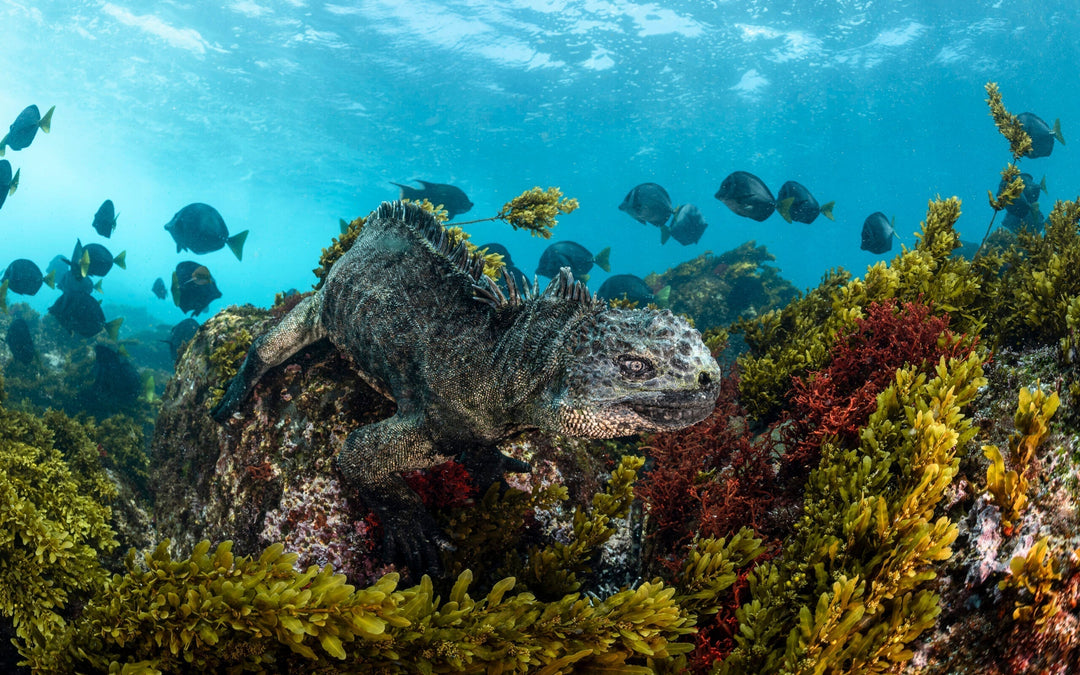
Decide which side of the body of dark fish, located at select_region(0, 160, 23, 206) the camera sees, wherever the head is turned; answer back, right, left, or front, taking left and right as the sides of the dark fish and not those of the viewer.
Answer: left

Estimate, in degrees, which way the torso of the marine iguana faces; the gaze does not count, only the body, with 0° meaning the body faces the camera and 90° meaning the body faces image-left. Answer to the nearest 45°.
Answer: approximately 315°

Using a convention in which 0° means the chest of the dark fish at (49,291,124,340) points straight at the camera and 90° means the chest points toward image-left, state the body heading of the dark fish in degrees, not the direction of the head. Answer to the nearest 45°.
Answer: approximately 90°

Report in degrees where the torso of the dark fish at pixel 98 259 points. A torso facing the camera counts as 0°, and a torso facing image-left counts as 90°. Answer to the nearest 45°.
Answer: approximately 90°

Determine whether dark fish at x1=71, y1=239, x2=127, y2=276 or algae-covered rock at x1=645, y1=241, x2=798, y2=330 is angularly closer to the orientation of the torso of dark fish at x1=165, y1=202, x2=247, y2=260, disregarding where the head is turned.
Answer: the dark fish

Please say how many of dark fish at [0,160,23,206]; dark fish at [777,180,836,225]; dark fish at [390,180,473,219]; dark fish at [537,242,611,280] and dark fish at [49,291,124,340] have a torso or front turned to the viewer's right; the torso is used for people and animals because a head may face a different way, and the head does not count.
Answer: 1

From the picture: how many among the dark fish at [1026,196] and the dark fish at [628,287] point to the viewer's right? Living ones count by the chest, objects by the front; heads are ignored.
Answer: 0

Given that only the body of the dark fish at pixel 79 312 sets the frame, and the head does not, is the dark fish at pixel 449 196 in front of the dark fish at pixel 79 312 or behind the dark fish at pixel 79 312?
behind

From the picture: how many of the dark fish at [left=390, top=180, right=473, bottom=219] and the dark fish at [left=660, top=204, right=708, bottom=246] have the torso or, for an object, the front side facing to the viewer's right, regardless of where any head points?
2

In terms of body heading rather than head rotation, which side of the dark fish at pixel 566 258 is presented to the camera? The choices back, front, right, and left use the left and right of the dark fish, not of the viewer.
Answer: left

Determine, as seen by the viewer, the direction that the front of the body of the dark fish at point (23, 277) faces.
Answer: to the viewer's left

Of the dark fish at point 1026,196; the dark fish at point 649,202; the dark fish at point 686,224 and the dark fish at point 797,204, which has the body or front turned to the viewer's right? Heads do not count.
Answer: the dark fish at point 686,224

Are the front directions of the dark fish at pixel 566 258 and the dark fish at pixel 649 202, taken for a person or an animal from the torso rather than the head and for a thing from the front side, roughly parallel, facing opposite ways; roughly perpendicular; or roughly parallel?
roughly parallel

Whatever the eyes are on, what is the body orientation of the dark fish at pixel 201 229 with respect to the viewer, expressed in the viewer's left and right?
facing to the left of the viewer

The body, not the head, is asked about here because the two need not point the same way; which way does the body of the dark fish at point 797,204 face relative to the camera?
to the viewer's left

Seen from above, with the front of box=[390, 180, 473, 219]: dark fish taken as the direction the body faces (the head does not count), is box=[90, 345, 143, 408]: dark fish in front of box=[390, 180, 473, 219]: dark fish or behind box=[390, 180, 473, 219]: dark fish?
behind

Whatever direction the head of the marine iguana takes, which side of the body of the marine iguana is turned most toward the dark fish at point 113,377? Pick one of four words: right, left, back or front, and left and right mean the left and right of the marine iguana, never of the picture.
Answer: back
